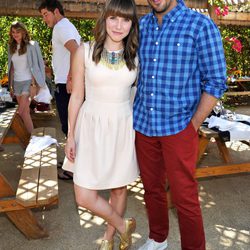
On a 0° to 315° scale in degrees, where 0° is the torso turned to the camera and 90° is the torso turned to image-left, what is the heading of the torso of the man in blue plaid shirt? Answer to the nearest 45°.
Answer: approximately 45°

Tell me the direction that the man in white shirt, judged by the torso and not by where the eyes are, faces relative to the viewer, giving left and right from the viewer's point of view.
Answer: facing to the left of the viewer

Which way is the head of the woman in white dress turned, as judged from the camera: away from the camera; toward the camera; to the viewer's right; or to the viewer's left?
toward the camera

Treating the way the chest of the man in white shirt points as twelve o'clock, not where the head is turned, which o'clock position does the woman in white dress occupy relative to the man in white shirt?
The woman in white dress is roughly at 9 o'clock from the man in white shirt.

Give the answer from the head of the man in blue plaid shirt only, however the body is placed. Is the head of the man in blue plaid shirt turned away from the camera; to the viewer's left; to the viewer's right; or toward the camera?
toward the camera

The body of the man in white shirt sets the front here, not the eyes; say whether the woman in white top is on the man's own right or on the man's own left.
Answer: on the man's own right

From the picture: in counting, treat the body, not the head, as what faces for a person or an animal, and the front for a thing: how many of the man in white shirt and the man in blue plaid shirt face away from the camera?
0

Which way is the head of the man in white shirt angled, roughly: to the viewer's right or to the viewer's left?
to the viewer's left

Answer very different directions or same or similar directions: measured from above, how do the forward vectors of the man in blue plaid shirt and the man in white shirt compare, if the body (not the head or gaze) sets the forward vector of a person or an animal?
same or similar directions

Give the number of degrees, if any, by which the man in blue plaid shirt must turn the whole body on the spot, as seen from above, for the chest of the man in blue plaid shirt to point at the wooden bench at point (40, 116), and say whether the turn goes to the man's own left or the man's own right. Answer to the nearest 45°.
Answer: approximately 90° to the man's own right
